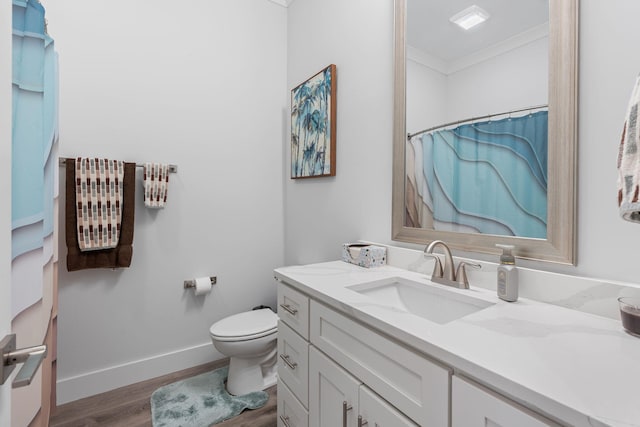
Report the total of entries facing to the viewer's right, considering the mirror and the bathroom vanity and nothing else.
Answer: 0

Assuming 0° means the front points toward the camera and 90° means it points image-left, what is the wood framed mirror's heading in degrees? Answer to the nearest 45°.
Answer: approximately 45°

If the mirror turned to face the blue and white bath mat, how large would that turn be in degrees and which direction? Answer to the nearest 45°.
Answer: approximately 45° to its right

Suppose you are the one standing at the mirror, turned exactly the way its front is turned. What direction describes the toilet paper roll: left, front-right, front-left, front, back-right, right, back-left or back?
front-right

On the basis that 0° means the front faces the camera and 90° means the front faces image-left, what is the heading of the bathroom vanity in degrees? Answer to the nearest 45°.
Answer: approximately 45°

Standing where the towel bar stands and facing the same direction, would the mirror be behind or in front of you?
in front

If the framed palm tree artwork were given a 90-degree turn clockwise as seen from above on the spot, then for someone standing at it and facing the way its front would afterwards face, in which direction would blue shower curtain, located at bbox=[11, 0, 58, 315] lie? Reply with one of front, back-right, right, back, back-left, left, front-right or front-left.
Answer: left

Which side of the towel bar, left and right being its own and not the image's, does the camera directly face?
front

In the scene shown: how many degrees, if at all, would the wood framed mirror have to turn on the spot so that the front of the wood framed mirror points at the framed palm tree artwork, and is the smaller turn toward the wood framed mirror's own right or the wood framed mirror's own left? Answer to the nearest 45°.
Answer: approximately 90° to the wood framed mirror's own right

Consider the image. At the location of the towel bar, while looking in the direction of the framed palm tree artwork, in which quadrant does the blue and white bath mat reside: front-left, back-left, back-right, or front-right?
front-right

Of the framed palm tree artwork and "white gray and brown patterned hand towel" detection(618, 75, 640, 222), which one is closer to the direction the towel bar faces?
the white gray and brown patterned hand towel

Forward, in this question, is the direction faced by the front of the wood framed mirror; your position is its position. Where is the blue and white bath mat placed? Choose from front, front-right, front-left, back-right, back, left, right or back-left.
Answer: front-right

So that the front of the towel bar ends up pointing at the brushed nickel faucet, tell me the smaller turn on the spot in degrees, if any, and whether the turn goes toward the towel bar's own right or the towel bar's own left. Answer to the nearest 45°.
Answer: approximately 45° to the towel bar's own left

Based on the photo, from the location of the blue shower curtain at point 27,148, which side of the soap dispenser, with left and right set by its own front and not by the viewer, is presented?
front

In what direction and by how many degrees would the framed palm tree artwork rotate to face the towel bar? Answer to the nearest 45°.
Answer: approximately 45° to its right
